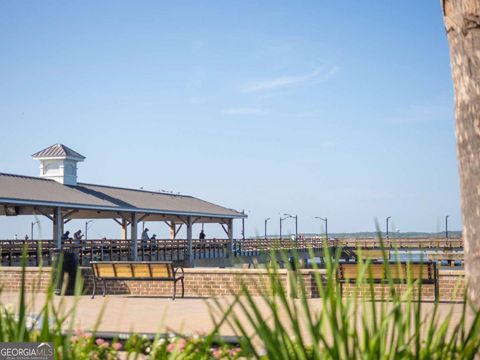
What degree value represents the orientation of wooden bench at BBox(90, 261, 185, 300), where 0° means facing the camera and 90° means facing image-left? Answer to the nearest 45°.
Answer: approximately 225°

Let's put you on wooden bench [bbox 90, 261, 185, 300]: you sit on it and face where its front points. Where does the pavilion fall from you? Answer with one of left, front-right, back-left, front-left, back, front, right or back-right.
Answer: front-left
